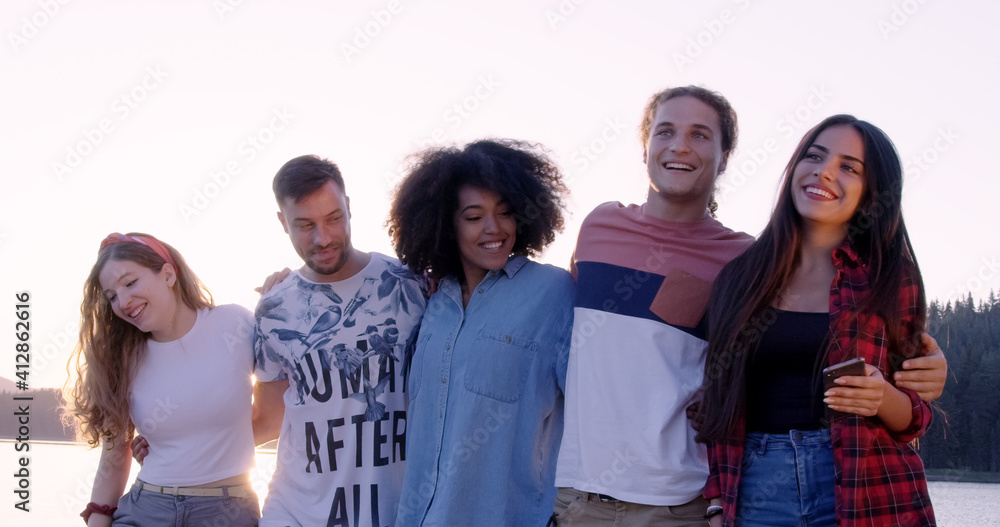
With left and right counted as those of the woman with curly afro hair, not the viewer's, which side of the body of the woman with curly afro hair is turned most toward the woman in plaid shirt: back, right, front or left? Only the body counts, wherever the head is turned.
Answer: left

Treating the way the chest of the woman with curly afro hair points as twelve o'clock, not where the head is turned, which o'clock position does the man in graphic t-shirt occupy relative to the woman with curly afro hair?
The man in graphic t-shirt is roughly at 2 o'clock from the woman with curly afro hair.

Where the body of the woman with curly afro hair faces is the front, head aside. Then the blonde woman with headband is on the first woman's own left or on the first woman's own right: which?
on the first woman's own right

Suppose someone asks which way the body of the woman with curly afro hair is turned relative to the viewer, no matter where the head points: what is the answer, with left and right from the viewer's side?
facing the viewer and to the left of the viewer

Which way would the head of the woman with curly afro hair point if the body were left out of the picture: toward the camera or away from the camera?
toward the camera

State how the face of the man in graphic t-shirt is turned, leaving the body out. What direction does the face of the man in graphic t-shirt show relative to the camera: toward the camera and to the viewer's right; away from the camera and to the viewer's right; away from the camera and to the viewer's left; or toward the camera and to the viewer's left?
toward the camera and to the viewer's right

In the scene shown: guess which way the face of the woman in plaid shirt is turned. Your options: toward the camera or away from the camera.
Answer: toward the camera
